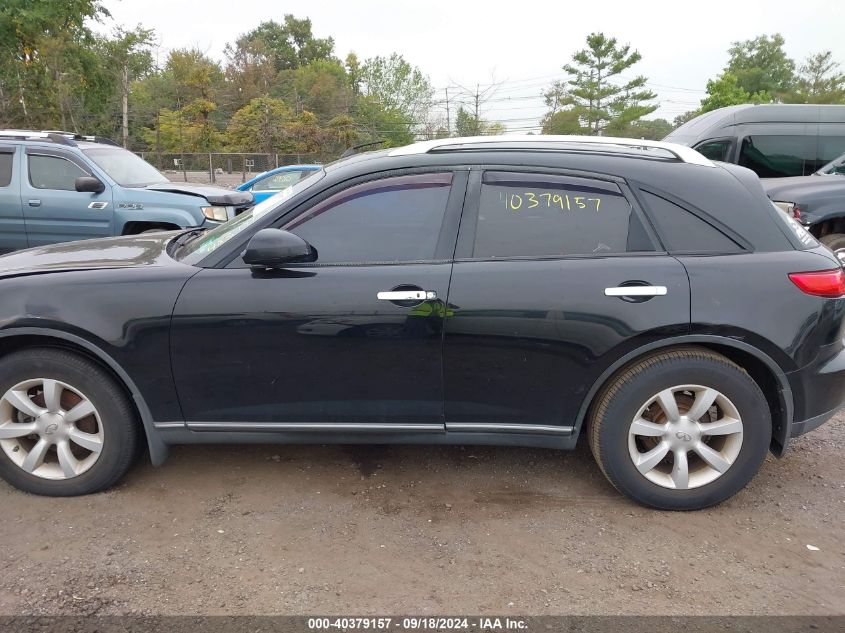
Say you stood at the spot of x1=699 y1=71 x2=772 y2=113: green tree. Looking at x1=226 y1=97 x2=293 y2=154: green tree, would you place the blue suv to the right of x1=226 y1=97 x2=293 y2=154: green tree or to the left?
left

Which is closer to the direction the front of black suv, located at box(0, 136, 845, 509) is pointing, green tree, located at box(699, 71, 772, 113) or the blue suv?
the blue suv

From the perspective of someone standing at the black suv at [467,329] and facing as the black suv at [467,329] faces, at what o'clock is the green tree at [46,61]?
The green tree is roughly at 2 o'clock from the black suv.

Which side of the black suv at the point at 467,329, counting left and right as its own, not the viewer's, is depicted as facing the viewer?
left

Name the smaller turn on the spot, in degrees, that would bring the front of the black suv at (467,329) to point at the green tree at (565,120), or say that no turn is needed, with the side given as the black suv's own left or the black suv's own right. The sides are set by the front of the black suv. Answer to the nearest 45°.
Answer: approximately 90° to the black suv's own right

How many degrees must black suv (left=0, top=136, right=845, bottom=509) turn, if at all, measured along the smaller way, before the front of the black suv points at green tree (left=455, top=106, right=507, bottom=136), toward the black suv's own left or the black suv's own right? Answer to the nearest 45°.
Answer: approximately 90° to the black suv's own right

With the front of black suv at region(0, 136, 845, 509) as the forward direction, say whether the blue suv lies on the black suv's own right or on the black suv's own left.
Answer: on the black suv's own right

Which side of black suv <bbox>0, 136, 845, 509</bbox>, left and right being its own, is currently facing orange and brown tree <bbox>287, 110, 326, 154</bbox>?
right
